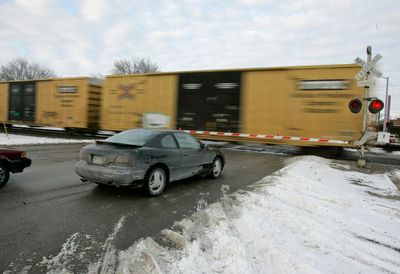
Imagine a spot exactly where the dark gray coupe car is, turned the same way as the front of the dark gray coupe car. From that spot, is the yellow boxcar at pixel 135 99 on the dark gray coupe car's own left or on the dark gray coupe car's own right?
on the dark gray coupe car's own left

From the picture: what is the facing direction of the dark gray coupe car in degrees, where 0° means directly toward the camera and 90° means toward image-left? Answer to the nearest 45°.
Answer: approximately 225°

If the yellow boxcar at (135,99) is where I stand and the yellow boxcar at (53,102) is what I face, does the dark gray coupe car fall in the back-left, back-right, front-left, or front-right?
back-left

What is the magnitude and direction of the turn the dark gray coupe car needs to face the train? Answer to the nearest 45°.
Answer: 0° — it already faces it

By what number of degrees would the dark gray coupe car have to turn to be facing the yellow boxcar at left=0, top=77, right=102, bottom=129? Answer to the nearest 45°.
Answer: approximately 45° to its left
